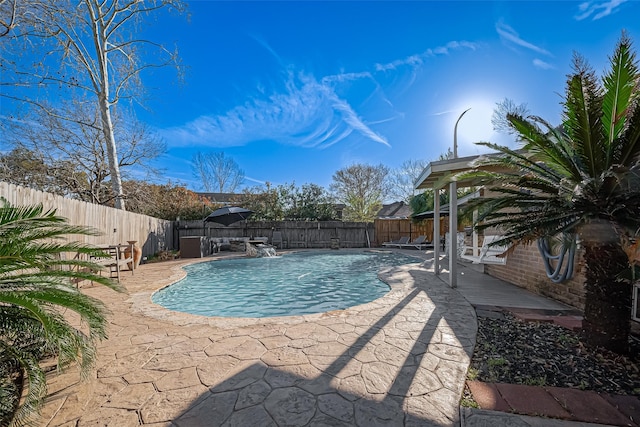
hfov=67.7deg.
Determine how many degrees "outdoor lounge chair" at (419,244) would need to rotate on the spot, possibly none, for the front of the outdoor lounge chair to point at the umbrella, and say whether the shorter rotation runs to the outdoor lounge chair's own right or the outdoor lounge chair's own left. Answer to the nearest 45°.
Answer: approximately 45° to the outdoor lounge chair's own left

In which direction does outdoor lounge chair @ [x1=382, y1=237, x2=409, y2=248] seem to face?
to the viewer's left

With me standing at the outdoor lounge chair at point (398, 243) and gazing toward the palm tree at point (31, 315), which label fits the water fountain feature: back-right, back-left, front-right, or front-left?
front-right

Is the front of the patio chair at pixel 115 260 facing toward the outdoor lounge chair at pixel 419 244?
no

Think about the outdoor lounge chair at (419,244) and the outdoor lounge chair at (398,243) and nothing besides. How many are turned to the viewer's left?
2

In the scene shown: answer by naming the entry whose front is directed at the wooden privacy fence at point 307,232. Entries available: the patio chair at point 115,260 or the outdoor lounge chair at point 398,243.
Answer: the outdoor lounge chair

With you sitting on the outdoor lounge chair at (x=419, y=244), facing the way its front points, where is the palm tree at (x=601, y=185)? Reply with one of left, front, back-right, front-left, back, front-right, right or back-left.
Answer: left

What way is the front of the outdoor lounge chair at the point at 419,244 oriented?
to the viewer's left

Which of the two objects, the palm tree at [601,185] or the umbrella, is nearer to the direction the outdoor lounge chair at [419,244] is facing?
the umbrella
